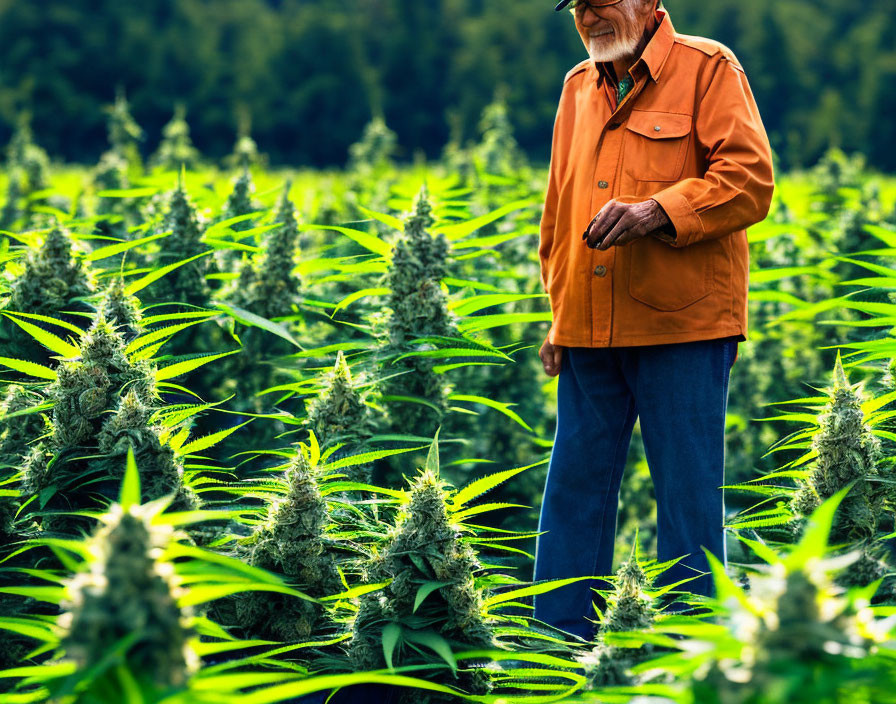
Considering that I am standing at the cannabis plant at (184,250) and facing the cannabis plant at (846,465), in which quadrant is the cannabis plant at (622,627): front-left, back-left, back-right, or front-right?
front-right

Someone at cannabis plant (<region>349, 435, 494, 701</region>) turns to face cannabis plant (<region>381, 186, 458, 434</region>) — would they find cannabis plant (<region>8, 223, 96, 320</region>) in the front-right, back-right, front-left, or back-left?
front-left

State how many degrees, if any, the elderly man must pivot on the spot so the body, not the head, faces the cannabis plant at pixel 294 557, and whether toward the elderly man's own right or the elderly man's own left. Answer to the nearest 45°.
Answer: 0° — they already face it

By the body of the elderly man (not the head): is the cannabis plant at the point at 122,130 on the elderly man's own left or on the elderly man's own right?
on the elderly man's own right

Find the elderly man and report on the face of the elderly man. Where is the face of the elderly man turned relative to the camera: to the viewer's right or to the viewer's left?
to the viewer's left

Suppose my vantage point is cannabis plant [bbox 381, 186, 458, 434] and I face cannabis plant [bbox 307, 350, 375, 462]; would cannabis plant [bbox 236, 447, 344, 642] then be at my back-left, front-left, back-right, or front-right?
front-left

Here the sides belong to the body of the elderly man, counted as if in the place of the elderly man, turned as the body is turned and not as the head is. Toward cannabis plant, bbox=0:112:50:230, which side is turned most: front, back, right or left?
right

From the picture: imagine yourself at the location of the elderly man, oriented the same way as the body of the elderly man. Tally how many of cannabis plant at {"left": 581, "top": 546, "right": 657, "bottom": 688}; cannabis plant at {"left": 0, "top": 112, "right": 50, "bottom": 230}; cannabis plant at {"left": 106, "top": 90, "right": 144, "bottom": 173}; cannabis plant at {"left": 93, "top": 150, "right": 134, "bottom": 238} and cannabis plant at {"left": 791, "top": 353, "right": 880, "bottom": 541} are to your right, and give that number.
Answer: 3

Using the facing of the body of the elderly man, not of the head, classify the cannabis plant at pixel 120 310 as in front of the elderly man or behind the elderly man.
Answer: in front

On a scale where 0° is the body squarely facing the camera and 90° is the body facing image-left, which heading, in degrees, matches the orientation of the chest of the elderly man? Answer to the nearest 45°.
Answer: approximately 45°

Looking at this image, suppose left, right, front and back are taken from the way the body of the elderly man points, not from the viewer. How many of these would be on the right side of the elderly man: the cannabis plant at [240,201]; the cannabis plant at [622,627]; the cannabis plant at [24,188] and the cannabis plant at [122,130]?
3

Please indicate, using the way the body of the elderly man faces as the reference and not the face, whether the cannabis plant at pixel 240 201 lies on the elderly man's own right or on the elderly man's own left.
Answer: on the elderly man's own right
